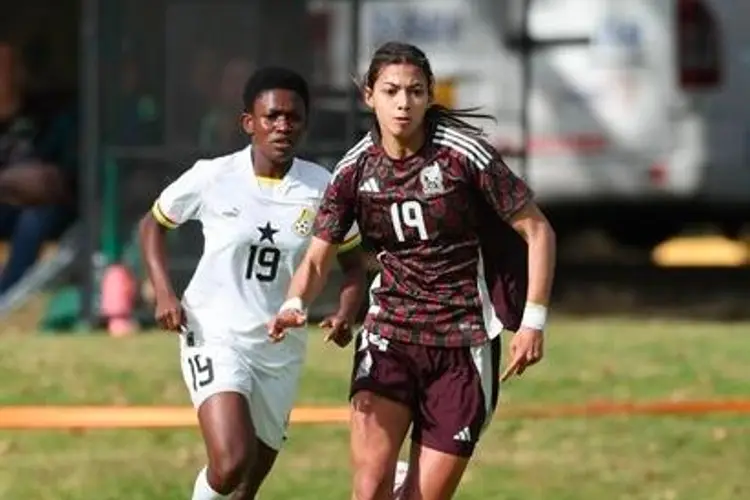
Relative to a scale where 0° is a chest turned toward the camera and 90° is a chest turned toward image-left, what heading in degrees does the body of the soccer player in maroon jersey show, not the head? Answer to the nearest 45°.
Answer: approximately 0°

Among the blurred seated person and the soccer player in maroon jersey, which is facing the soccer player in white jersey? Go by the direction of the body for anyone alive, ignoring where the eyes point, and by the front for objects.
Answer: the blurred seated person

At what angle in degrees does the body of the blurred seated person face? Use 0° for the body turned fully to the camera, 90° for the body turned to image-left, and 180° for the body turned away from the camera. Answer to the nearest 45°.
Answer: approximately 0°

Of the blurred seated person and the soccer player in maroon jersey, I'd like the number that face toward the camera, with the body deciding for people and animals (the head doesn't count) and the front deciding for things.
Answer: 2

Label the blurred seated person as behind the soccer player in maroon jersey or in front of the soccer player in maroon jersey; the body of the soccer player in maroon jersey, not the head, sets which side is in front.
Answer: behind

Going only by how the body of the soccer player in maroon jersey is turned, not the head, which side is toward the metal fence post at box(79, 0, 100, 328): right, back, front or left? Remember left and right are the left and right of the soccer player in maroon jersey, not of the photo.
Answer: back

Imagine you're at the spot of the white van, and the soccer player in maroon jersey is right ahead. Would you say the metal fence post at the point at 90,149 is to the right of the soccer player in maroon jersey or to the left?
right
